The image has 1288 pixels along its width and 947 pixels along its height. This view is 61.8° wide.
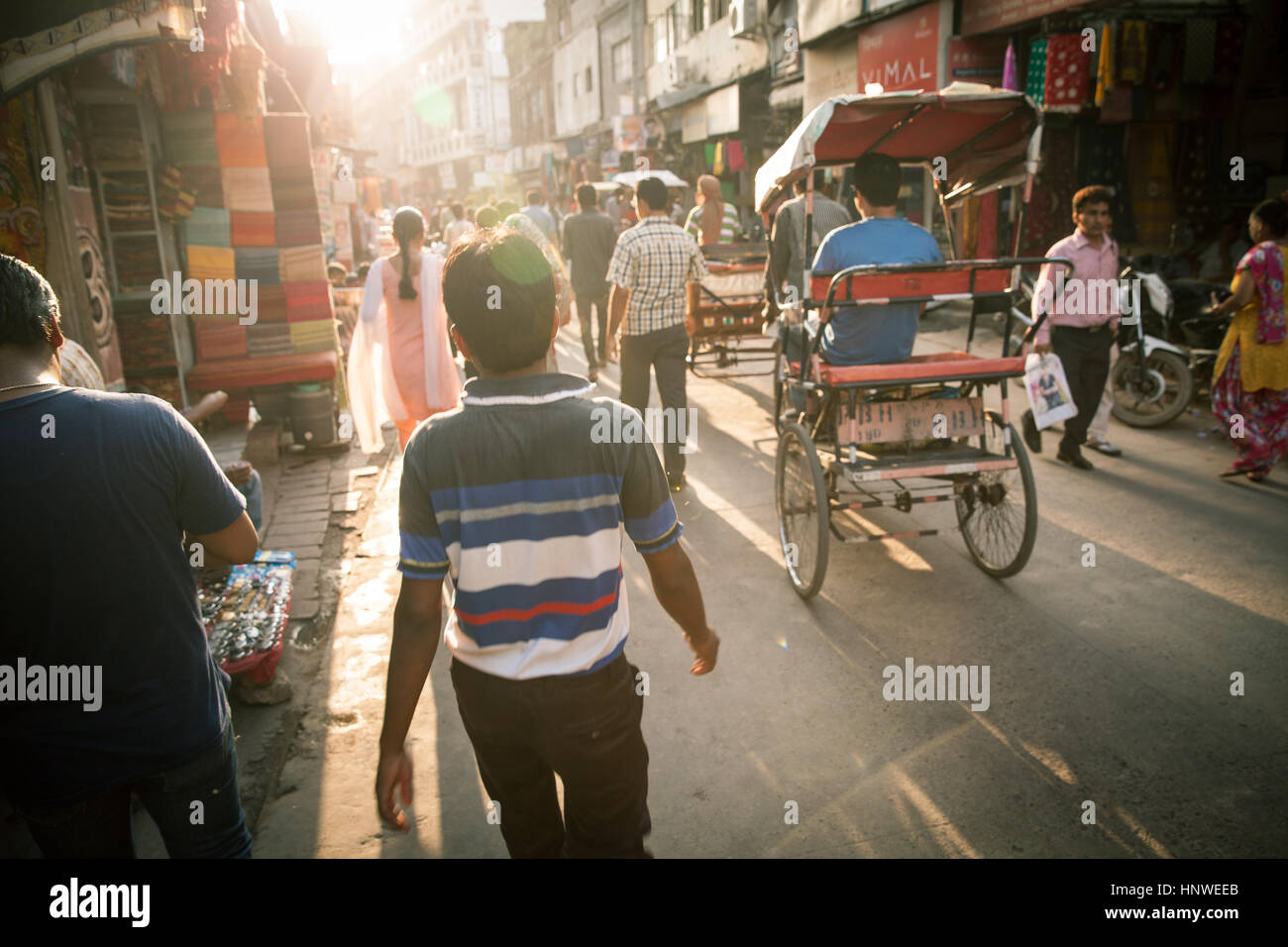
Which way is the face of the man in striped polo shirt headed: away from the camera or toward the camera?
away from the camera

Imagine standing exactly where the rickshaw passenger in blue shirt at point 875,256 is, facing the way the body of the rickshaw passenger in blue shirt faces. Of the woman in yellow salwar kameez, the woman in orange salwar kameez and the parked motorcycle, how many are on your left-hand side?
1

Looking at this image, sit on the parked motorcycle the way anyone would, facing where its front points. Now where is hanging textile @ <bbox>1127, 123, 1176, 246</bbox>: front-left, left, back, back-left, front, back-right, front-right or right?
back-right

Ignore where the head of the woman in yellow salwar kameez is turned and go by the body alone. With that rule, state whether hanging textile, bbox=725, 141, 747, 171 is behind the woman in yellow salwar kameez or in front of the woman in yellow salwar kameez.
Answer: in front

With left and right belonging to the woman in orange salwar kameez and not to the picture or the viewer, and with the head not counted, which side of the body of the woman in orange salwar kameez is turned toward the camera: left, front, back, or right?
back

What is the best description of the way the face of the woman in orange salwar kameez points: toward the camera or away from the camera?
away from the camera

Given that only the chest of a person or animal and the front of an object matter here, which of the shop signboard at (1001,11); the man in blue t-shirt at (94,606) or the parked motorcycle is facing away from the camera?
the man in blue t-shirt

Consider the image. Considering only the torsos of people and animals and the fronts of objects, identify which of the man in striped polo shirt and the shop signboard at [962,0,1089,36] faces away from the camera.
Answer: the man in striped polo shirt

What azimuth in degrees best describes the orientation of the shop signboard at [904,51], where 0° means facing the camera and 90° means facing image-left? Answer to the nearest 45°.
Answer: approximately 45°

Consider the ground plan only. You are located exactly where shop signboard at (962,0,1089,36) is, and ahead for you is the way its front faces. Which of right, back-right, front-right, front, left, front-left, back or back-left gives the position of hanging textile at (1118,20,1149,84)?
left

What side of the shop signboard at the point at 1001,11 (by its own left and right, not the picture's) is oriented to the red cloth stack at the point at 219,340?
front

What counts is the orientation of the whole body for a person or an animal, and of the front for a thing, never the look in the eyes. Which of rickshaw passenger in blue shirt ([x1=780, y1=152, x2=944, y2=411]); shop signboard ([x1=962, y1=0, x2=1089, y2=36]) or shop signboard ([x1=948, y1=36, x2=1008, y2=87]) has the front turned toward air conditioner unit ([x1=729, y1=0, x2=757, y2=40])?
the rickshaw passenger in blue shirt

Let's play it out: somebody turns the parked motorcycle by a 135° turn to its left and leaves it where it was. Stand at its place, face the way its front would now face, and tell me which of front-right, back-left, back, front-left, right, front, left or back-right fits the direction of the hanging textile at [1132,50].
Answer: left

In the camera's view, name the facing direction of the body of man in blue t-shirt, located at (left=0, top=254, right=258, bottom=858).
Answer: away from the camera

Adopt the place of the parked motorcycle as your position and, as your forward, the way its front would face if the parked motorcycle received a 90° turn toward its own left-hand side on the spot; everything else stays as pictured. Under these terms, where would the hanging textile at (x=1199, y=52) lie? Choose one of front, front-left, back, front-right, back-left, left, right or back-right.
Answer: back-left

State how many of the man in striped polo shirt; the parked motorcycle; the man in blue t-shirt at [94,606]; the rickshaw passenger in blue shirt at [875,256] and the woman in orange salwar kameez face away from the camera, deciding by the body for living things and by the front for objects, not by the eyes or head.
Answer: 4

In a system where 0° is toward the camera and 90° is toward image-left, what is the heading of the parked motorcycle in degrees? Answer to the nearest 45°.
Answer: approximately 45°

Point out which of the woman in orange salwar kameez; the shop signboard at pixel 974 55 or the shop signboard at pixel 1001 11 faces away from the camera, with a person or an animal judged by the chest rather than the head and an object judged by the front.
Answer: the woman in orange salwar kameez
